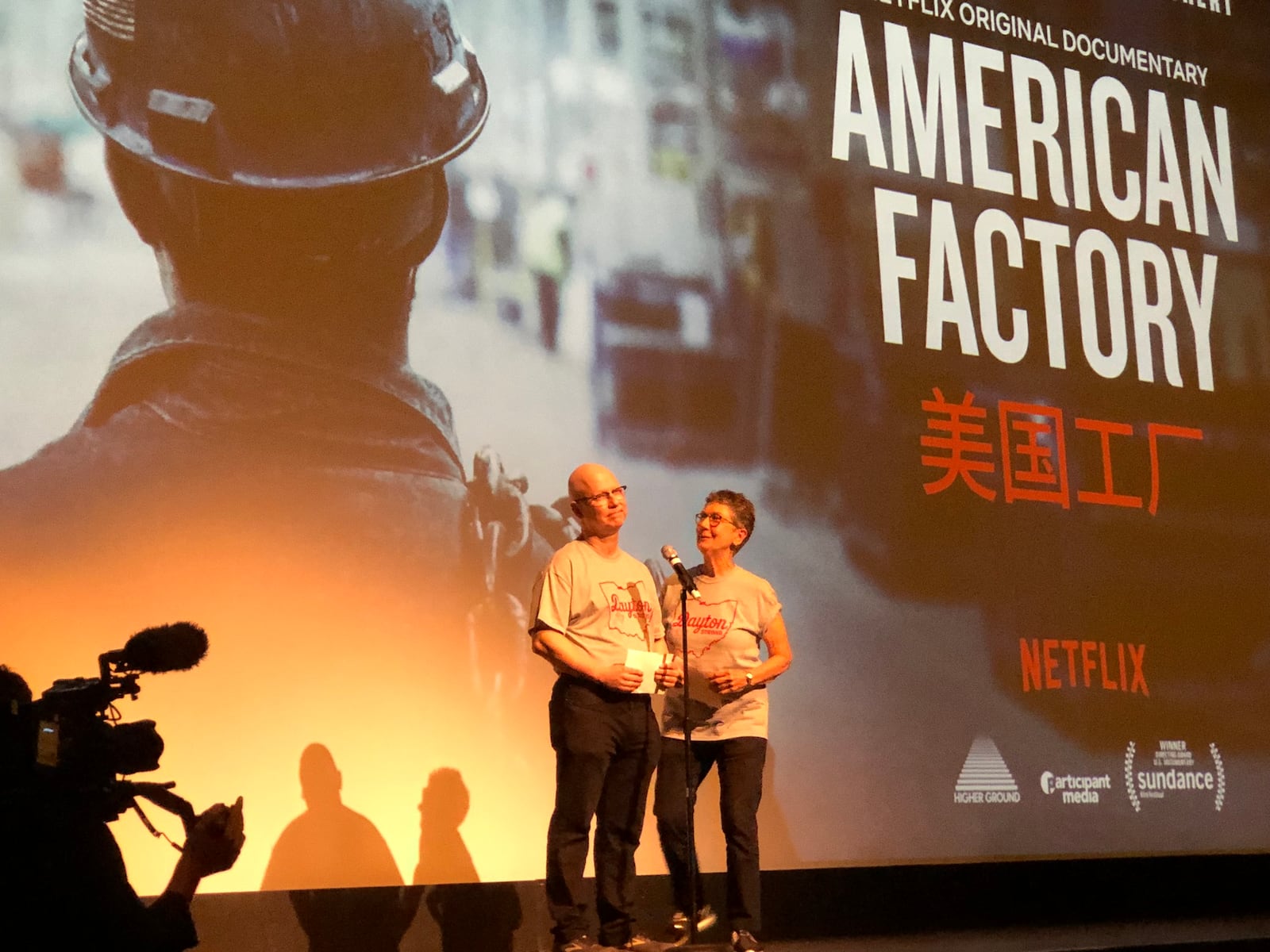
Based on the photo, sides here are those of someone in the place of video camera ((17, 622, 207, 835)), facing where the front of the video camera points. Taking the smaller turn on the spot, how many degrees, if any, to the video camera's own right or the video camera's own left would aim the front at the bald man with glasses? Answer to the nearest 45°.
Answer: approximately 45° to the video camera's own left

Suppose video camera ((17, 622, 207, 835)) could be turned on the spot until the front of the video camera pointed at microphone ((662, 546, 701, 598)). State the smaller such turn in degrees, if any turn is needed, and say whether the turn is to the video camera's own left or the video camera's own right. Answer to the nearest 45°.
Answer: approximately 45° to the video camera's own left

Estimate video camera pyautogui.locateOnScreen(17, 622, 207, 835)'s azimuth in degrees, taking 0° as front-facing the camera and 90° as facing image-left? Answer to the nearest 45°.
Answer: approximately 270°

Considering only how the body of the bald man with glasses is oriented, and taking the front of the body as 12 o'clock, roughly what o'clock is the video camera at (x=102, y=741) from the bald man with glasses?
The video camera is roughly at 2 o'clock from the bald man with glasses.
